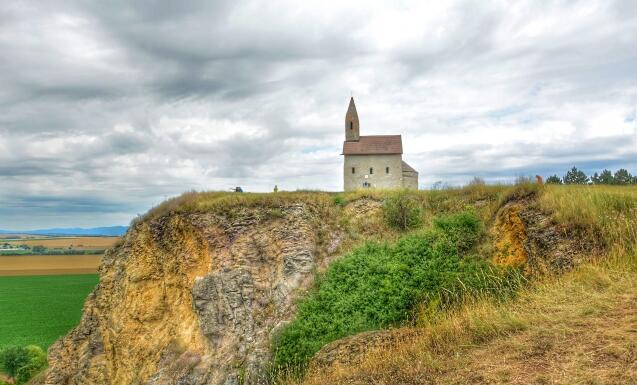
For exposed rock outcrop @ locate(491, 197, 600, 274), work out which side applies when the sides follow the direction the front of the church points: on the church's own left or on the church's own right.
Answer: on the church's own left

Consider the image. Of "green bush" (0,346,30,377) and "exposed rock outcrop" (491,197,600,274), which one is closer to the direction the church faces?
the green bush

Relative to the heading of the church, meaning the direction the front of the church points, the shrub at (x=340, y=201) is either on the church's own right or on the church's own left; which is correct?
on the church's own left

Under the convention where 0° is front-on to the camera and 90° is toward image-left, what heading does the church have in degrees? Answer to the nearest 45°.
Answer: approximately 90°
